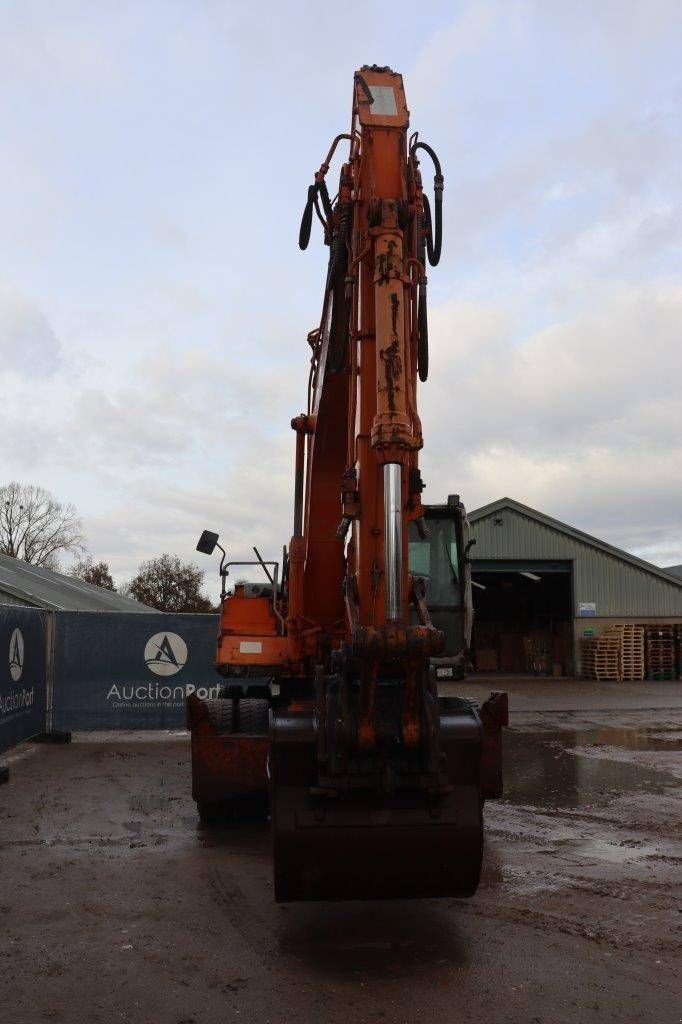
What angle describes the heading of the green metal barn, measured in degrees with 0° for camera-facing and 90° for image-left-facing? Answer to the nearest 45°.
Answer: approximately 0°

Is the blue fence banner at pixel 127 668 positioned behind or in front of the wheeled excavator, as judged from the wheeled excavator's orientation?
behind

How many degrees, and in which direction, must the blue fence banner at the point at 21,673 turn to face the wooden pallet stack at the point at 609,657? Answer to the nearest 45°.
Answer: approximately 90° to its left

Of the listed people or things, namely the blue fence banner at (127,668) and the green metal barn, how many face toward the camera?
2

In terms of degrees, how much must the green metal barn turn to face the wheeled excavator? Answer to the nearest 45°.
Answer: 0° — it already faces it

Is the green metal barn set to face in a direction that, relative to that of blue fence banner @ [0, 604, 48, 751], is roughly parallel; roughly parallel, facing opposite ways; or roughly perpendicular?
roughly perpendicular

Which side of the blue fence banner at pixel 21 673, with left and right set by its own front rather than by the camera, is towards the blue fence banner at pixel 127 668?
left

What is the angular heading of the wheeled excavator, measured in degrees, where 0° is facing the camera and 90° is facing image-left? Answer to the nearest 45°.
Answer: approximately 0°

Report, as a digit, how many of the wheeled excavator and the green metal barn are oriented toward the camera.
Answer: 2
